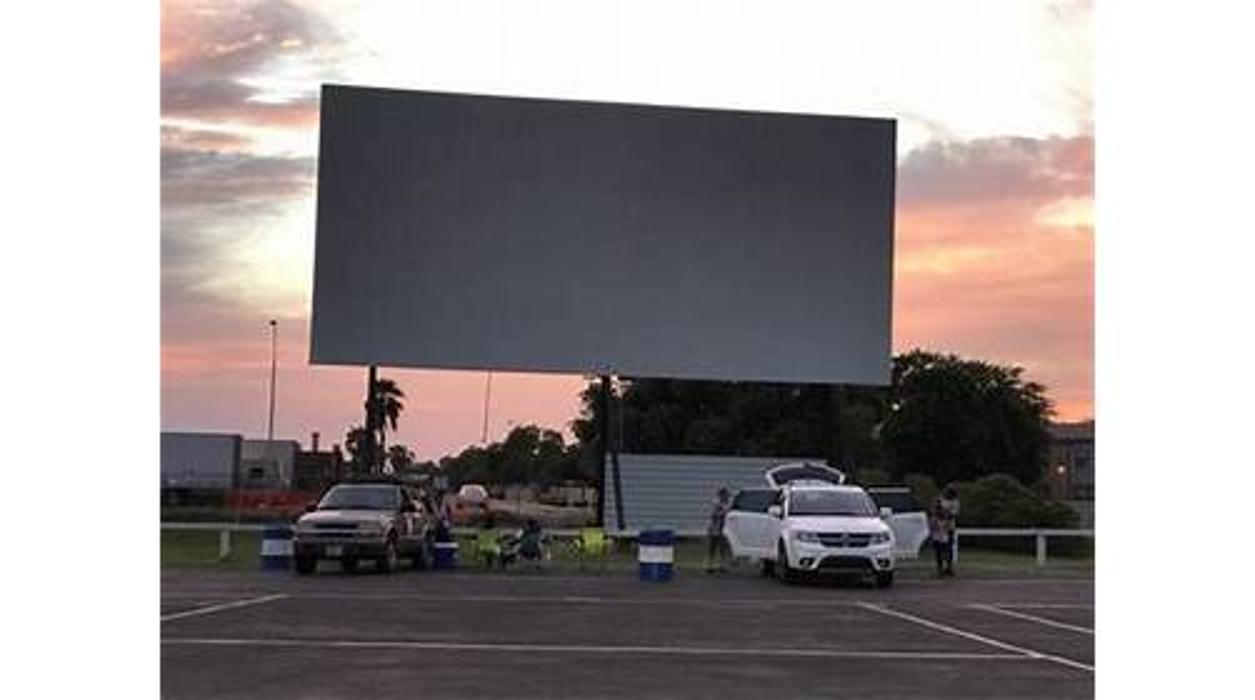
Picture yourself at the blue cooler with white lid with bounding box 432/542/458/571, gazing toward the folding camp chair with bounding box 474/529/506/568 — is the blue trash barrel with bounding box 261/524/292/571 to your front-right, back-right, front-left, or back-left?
back-left

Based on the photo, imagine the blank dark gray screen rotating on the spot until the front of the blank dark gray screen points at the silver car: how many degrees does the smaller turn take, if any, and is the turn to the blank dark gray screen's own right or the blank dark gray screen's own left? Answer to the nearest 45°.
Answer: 0° — it already faces it
